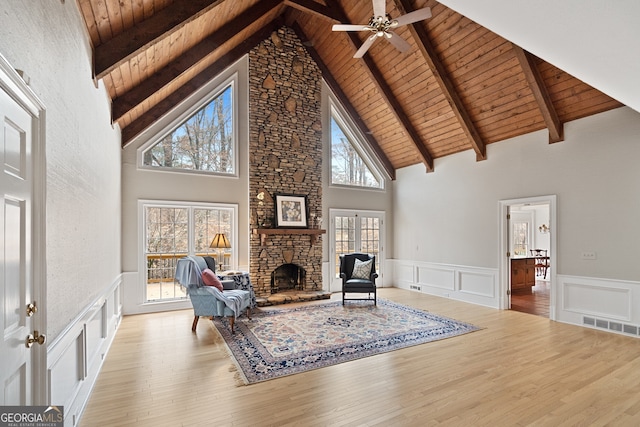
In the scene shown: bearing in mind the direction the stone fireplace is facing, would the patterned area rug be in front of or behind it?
in front

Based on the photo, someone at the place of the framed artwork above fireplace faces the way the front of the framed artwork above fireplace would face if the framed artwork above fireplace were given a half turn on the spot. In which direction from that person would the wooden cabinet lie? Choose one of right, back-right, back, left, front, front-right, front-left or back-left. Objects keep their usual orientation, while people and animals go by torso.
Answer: right

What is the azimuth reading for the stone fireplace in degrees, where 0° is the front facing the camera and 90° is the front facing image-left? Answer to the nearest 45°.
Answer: approximately 0°

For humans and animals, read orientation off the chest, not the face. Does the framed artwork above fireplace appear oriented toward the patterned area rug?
yes

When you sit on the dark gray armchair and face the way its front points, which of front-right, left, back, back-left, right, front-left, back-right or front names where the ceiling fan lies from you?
front

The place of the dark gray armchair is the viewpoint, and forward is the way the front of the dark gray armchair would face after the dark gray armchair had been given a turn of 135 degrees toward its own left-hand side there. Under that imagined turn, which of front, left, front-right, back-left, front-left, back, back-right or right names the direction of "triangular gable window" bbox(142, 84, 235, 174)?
back-left

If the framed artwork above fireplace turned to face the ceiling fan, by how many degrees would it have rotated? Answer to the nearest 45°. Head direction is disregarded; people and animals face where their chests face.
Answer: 0° — it already faces it

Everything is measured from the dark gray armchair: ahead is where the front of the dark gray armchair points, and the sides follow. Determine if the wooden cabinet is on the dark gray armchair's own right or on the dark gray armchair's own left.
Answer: on the dark gray armchair's own left

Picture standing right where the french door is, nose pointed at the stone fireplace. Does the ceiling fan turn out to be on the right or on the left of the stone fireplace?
left

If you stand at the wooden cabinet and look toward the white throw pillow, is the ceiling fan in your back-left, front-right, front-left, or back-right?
front-left

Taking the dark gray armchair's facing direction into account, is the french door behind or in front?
behind

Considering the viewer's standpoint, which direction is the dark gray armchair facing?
facing the viewer

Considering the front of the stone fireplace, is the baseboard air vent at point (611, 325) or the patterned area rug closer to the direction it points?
the patterned area rug

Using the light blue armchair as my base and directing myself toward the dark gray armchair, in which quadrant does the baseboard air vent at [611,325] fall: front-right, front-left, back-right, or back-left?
front-right

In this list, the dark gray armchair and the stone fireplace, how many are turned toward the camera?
2

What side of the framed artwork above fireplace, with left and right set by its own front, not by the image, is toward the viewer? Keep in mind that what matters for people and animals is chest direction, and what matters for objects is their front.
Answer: front

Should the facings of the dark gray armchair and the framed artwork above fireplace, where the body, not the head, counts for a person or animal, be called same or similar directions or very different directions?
same or similar directions
